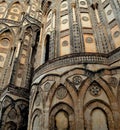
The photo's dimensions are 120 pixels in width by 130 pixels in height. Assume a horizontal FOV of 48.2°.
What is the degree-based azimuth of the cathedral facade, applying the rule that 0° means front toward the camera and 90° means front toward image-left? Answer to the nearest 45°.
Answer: approximately 0°
